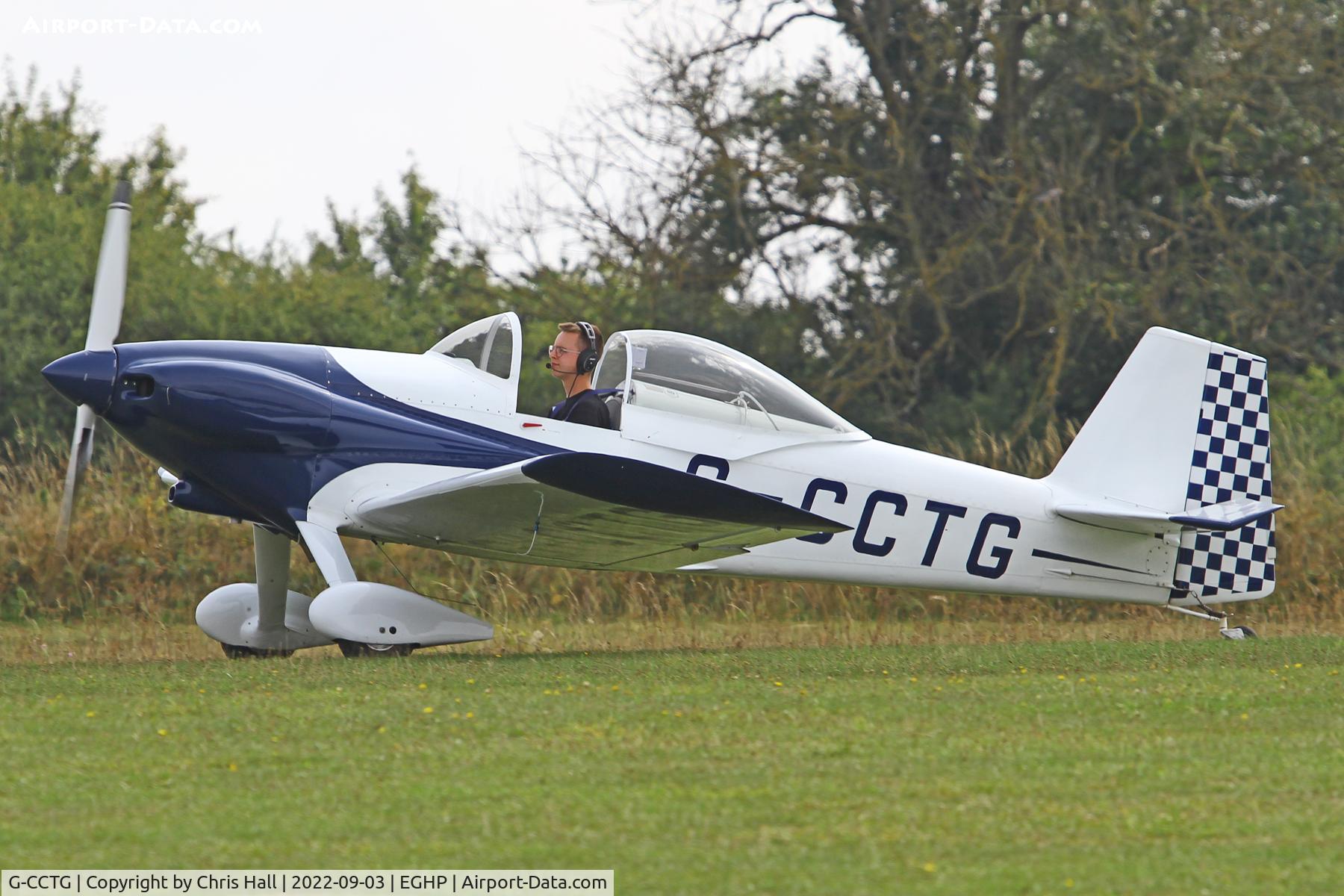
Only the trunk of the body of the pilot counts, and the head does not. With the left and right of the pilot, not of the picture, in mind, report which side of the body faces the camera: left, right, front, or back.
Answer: left

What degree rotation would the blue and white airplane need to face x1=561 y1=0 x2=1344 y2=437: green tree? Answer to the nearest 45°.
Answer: approximately 90° to its right

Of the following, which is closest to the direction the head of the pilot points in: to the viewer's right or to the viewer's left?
to the viewer's left

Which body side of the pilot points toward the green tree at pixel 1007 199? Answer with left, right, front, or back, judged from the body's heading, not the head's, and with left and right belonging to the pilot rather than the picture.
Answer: right

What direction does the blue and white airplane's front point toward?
to the viewer's left
